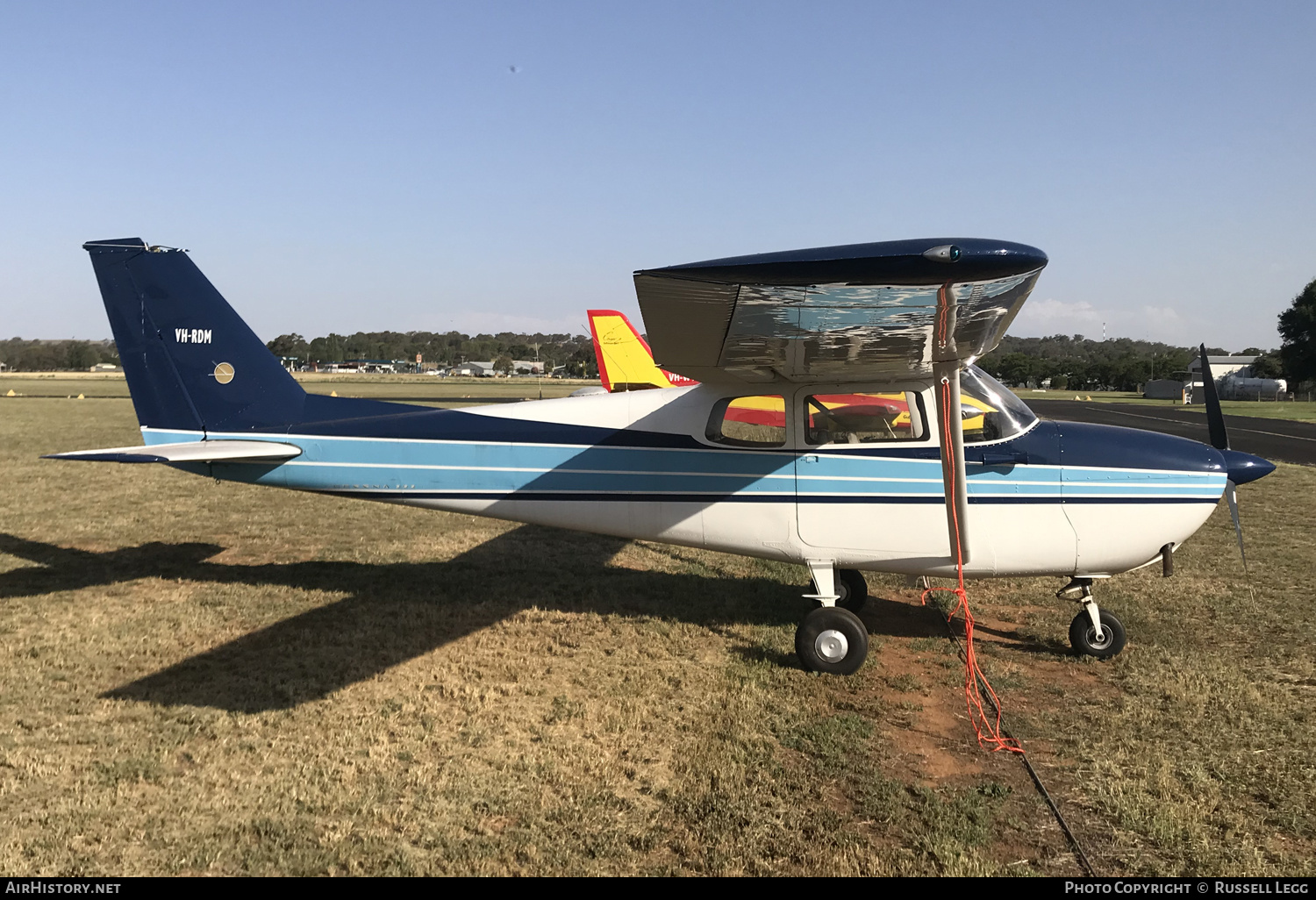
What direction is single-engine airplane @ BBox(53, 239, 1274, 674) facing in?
to the viewer's right
